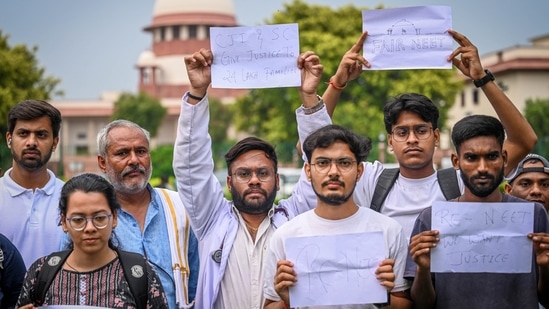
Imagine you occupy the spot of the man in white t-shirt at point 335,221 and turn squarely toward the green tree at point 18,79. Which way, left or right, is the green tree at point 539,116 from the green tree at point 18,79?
right

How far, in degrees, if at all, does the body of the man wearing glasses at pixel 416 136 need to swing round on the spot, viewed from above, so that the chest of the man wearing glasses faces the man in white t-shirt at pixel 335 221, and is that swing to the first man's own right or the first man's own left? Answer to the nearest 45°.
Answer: approximately 45° to the first man's own right

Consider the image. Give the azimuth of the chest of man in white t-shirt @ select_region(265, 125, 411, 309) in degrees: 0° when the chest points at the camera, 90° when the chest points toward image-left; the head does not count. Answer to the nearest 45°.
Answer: approximately 0°

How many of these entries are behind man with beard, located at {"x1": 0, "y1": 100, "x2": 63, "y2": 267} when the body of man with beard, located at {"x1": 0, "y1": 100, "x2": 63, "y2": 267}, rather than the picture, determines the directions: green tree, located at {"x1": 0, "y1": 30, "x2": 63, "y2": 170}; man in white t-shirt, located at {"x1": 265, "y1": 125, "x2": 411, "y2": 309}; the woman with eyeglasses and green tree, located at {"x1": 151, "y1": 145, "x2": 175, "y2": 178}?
2

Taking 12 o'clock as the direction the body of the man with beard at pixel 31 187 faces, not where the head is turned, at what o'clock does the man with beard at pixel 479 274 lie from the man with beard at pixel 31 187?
the man with beard at pixel 479 274 is roughly at 10 o'clock from the man with beard at pixel 31 187.

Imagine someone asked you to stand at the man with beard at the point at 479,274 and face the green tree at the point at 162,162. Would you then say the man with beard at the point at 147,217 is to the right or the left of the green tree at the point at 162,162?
left

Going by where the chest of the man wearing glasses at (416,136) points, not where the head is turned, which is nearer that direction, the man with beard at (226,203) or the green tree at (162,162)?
the man with beard
